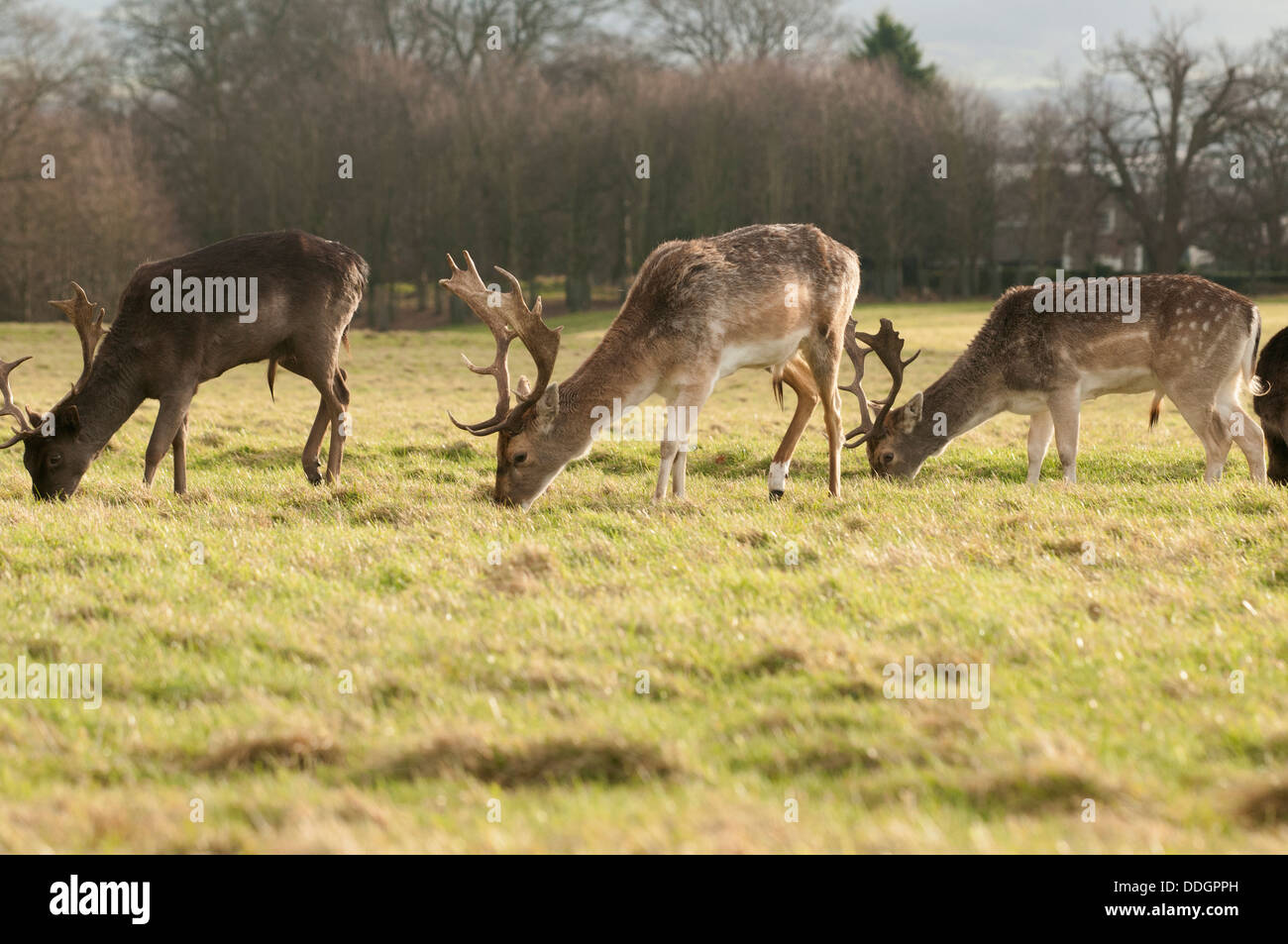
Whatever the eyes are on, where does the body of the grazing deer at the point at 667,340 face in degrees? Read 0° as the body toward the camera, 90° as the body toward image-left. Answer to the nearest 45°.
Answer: approximately 90°

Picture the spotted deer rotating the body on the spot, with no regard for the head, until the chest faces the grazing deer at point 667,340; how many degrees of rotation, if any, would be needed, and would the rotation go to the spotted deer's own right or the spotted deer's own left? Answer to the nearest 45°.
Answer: approximately 45° to the spotted deer's own left

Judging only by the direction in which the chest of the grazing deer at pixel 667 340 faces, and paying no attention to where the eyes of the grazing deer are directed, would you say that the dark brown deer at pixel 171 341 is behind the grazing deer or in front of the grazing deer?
in front

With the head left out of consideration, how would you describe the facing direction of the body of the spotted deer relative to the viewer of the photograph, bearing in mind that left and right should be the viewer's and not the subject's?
facing to the left of the viewer

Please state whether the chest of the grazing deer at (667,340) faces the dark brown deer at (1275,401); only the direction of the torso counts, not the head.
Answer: no

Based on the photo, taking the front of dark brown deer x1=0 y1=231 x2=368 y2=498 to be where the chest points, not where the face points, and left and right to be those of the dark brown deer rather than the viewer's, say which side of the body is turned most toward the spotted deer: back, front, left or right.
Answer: back

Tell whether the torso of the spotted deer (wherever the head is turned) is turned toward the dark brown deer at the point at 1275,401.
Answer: no

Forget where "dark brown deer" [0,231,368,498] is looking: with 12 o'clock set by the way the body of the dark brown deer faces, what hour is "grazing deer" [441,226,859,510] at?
The grazing deer is roughly at 7 o'clock from the dark brown deer.

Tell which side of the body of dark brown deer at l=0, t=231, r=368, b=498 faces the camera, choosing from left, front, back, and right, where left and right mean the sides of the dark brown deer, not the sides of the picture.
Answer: left

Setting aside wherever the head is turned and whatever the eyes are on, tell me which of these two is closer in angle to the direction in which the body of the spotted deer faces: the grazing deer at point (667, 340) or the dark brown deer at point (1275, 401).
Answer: the grazing deer

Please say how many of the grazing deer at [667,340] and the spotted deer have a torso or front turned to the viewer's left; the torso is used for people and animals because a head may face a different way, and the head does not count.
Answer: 2

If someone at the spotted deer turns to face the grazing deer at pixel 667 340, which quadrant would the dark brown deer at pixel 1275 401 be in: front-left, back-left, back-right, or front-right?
back-left

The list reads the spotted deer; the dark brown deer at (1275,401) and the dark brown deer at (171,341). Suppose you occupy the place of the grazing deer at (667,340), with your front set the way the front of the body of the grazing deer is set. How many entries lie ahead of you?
1

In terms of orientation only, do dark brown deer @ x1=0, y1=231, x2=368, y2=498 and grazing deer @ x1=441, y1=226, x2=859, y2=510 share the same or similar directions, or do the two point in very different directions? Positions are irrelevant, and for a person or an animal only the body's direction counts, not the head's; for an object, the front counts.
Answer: same or similar directions

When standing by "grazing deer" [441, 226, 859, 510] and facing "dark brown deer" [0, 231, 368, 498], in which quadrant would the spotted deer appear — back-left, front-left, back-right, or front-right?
back-right

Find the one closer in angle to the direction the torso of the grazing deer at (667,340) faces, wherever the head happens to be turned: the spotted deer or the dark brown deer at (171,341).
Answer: the dark brown deer
